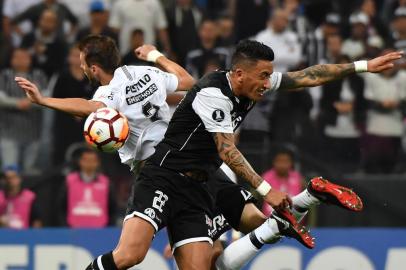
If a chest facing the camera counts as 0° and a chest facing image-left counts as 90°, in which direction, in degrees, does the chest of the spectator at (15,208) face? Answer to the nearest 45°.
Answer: approximately 0°

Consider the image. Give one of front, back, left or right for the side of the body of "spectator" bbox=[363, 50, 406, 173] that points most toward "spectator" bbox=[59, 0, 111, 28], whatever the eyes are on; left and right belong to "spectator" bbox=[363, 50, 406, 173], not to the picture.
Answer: right

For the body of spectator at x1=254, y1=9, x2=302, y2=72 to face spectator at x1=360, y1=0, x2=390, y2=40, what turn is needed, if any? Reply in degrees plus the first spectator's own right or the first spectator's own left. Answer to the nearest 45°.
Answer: approximately 135° to the first spectator's own left

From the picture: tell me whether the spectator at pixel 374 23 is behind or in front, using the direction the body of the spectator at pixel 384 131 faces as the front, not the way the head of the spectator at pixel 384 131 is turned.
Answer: behind

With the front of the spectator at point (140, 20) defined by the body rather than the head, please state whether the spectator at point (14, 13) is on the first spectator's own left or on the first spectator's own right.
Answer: on the first spectator's own right

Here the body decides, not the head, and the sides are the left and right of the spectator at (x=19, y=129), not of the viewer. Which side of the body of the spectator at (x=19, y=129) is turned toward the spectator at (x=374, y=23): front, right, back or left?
left

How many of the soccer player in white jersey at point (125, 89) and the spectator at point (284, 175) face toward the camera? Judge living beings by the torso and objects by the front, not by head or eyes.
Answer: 1

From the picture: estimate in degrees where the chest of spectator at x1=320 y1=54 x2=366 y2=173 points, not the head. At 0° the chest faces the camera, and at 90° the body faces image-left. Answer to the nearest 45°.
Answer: approximately 0°
